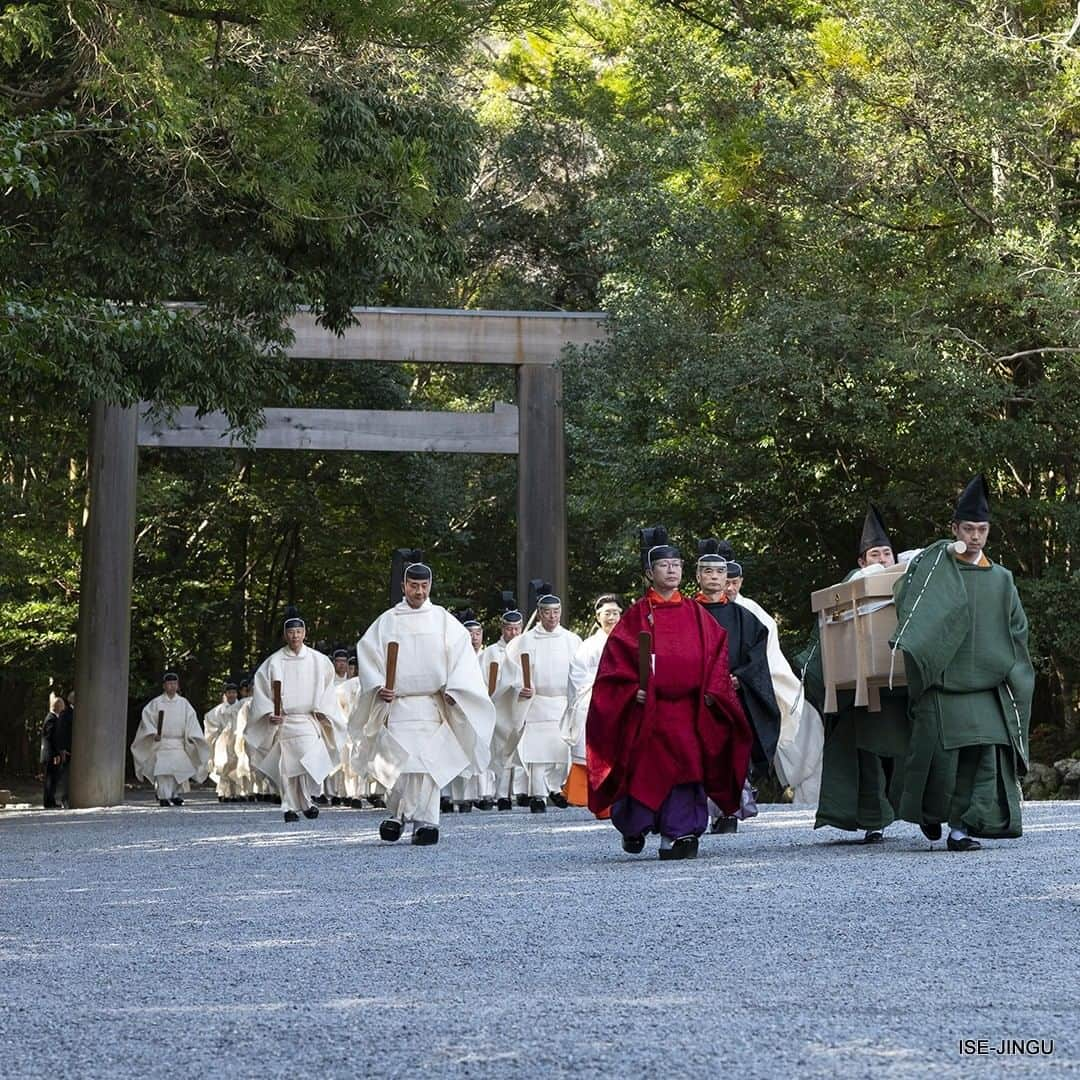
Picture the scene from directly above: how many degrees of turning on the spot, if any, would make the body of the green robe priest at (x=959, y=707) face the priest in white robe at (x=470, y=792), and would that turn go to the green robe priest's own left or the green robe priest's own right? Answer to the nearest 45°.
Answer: approximately 135° to the green robe priest's own right

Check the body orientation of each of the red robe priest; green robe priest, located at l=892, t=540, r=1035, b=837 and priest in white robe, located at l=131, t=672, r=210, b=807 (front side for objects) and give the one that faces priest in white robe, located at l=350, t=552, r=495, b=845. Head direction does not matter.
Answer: priest in white robe, located at l=131, t=672, r=210, b=807

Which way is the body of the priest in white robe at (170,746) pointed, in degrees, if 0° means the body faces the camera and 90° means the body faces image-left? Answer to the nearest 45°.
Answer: approximately 0°
